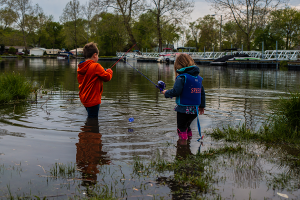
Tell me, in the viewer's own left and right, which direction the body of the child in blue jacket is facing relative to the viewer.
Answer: facing away from the viewer and to the left of the viewer

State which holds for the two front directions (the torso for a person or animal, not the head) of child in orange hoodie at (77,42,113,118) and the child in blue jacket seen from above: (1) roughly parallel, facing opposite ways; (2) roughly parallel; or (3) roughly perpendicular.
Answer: roughly perpendicular

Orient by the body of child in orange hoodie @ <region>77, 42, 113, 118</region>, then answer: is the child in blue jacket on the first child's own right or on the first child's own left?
on the first child's own right

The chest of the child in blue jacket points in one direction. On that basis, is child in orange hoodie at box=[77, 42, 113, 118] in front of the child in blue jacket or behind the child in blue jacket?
in front

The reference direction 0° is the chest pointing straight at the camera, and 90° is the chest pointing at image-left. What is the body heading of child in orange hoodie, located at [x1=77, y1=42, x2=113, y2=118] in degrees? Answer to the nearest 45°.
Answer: approximately 225°

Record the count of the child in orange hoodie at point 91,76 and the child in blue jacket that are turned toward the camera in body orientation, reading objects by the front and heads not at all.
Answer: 0
